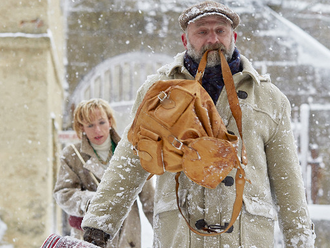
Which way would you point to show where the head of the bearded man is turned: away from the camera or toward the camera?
toward the camera

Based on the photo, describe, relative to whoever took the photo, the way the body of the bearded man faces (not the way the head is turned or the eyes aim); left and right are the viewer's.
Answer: facing the viewer
